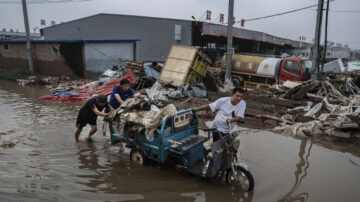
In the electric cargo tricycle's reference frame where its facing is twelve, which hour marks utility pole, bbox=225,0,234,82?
The utility pole is roughly at 8 o'clock from the electric cargo tricycle.

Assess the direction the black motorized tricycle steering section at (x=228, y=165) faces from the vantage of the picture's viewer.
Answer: facing the viewer and to the right of the viewer

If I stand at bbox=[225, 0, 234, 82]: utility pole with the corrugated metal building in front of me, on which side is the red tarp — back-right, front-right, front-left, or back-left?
front-left

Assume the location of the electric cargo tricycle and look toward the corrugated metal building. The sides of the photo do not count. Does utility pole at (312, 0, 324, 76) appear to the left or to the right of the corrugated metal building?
right

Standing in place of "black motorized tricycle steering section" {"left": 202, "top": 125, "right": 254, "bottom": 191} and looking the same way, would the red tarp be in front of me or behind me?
behind

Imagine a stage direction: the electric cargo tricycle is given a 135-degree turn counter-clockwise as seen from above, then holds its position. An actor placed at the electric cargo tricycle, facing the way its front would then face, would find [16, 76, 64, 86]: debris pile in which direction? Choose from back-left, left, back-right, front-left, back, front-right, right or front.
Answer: front-left

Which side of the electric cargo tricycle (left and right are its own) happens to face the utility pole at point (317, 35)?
left

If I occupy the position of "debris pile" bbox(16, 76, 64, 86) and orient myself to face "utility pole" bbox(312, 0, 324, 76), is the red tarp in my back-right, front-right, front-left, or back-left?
front-right

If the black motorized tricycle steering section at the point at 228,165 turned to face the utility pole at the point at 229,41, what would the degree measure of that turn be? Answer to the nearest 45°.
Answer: approximately 135° to its left

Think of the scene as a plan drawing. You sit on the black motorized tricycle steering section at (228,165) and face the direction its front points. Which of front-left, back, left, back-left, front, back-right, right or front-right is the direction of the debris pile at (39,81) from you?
back
